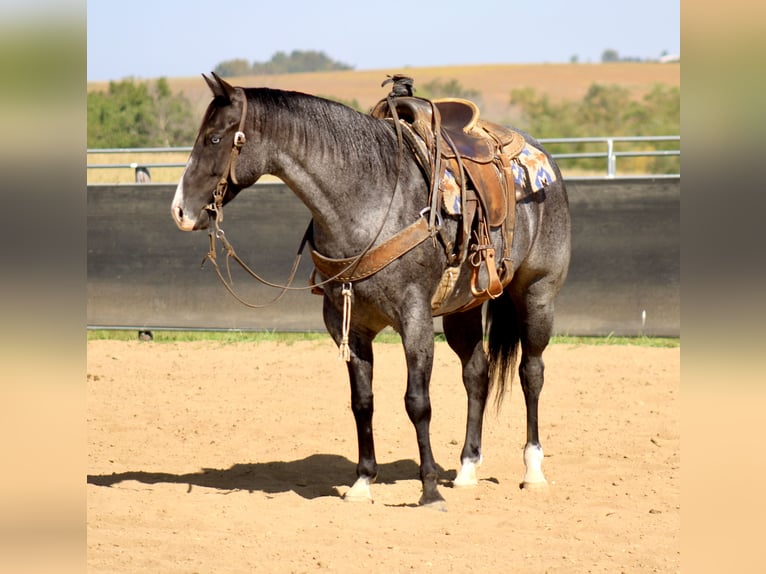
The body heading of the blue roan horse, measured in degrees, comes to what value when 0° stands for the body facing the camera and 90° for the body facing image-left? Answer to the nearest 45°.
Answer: approximately 45°

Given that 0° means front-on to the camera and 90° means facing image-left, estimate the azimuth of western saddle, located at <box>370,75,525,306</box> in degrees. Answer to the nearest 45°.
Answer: approximately 45°
